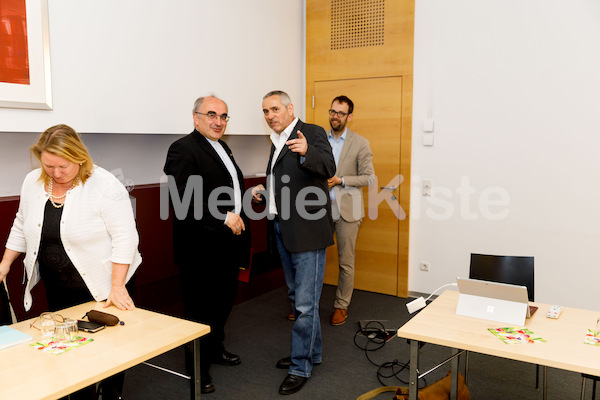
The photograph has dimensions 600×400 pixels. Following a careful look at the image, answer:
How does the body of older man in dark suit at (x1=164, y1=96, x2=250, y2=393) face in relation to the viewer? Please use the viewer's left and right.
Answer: facing the viewer and to the right of the viewer

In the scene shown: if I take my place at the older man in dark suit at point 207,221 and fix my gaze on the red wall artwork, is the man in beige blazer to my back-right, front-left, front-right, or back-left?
back-right

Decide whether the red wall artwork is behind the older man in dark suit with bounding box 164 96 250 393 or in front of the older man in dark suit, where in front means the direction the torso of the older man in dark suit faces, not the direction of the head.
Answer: behind

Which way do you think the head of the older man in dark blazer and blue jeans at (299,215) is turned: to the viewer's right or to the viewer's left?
to the viewer's left

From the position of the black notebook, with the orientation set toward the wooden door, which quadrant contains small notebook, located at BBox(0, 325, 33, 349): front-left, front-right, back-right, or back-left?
back-left

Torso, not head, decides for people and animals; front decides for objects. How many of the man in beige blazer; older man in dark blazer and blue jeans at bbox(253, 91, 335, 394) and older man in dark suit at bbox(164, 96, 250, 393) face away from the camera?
0

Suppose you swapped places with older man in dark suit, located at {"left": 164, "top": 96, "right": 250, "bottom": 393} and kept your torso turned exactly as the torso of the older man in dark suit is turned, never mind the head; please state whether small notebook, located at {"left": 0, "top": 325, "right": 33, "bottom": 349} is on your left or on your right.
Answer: on your right

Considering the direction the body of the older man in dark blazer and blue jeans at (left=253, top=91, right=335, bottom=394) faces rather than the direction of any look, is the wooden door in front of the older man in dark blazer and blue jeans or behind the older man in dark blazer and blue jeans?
behind

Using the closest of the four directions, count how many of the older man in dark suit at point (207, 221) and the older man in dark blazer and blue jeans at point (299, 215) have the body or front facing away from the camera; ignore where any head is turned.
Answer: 0

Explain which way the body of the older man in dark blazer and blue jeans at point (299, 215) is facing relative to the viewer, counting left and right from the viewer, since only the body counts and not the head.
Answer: facing the viewer and to the left of the viewer

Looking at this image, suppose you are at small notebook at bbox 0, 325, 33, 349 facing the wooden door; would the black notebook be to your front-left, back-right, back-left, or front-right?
front-right

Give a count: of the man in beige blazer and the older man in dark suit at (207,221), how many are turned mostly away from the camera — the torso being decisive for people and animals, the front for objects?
0

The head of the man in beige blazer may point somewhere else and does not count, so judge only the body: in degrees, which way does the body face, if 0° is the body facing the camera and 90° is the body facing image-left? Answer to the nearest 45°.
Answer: approximately 45°

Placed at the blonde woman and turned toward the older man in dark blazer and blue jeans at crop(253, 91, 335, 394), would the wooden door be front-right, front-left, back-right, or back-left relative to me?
front-left

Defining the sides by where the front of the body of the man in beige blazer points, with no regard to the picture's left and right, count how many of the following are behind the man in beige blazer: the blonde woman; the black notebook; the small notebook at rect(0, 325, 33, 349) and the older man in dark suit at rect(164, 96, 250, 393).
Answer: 0

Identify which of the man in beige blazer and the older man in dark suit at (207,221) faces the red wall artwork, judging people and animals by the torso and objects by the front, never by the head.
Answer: the man in beige blazer

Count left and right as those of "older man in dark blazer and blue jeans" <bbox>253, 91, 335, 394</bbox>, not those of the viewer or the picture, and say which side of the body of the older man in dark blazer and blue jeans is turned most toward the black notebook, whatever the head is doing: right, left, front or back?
front
